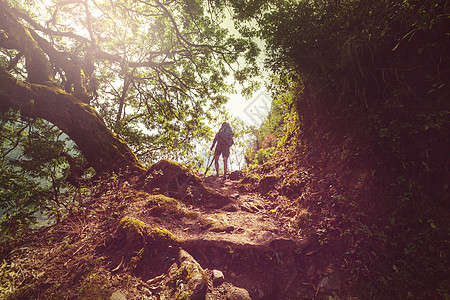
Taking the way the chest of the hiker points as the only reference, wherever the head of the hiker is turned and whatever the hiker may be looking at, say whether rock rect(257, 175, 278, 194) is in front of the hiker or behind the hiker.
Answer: behind

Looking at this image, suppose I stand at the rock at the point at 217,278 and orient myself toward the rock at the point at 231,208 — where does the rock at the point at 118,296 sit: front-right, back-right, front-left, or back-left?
back-left

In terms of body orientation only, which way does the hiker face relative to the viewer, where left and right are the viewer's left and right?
facing away from the viewer

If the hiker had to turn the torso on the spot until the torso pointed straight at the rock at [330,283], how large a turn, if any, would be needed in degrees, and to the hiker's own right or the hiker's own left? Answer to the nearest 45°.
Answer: approximately 180°

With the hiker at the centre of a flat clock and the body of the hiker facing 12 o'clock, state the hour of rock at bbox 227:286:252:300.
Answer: The rock is roughly at 6 o'clock from the hiker.

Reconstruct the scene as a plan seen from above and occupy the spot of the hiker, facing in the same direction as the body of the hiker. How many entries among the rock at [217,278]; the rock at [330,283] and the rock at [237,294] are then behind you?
3

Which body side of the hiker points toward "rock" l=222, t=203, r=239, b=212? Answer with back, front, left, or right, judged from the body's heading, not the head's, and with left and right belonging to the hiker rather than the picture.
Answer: back

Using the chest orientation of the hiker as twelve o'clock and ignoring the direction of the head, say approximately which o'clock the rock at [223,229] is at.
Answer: The rock is roughly at 6 o'clock from the hiker.

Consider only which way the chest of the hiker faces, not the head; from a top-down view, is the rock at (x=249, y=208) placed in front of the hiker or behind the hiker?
behind
